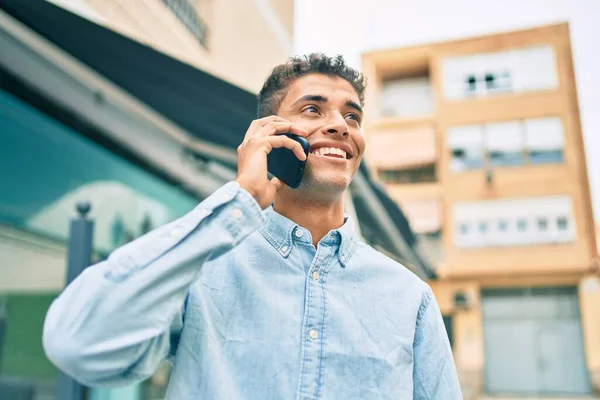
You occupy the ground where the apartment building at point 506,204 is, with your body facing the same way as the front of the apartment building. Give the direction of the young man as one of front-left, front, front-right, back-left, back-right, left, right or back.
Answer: front

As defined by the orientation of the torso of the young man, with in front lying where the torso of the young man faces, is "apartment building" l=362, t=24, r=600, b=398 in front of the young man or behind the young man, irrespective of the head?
behind

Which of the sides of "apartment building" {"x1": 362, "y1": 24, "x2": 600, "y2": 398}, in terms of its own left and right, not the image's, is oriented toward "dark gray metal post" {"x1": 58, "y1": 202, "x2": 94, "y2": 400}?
front

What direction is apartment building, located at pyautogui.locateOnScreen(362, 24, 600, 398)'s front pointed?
toward the camera

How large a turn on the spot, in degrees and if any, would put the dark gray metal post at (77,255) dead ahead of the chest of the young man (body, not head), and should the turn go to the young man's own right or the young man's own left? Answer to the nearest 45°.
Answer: approximately 135° to the young man's own right

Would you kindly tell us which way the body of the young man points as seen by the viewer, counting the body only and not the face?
toward the camera

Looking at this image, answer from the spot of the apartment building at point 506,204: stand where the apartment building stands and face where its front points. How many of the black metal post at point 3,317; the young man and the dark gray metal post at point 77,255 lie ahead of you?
3

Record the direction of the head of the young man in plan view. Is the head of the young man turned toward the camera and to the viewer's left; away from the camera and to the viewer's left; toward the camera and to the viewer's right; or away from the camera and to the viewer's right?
toward the camera and to the viewer's right

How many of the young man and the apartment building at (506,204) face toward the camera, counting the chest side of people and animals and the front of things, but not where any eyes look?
2

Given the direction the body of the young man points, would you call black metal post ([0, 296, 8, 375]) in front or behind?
behind
